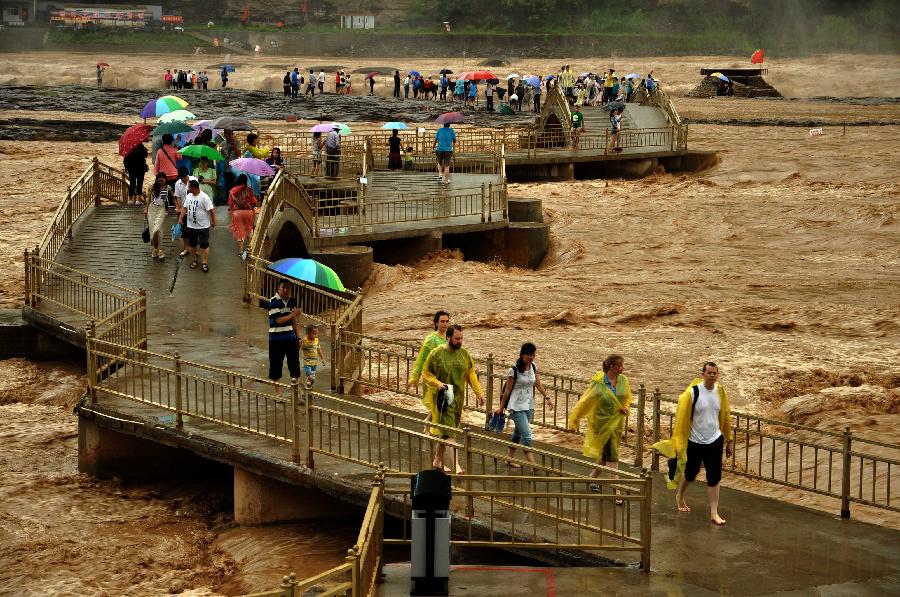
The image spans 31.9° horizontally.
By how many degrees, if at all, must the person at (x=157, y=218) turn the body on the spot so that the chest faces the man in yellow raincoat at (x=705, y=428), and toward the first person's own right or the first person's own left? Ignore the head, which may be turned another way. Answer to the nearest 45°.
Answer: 0° — they already face them

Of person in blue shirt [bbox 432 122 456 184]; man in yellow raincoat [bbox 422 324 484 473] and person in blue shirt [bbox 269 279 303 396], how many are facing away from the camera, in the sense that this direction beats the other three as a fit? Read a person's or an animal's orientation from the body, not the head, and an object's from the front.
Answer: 1

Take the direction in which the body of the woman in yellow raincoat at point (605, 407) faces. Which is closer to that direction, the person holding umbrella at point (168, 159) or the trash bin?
the trash bin

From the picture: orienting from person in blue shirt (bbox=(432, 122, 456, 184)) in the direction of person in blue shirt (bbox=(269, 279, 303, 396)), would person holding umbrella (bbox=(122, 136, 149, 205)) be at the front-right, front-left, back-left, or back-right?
front-right

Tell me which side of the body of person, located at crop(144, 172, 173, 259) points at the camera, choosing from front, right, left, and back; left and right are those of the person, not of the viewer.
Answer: front

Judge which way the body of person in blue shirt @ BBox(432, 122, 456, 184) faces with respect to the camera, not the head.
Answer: away from the camera

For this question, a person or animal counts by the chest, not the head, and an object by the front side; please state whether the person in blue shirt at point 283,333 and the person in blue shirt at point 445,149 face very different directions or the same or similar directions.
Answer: very different directions

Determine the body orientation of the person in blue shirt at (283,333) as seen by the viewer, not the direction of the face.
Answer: toward the camera

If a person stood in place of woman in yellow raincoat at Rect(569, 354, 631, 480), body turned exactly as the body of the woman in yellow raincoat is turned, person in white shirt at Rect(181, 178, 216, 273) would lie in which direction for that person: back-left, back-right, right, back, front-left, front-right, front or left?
back

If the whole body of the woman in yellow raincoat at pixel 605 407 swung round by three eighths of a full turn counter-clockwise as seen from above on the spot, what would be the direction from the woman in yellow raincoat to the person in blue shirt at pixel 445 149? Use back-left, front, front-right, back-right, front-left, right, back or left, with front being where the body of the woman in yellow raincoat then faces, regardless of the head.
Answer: front

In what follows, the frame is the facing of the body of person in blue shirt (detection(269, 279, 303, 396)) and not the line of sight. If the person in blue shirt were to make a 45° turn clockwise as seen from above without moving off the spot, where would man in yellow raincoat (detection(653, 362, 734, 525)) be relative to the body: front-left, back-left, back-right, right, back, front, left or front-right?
left

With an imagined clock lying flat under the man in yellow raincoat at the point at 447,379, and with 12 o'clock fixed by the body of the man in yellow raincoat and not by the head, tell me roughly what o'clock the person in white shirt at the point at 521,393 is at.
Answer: The person in white shirt is roughly at 10 o'clock from the man in yellow raincoat.

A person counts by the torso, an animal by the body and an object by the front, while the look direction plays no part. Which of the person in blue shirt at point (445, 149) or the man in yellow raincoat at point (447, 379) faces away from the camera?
the person in blue shirt

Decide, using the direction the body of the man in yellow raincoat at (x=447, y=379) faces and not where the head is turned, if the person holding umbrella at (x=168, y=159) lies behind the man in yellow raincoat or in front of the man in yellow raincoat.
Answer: behind

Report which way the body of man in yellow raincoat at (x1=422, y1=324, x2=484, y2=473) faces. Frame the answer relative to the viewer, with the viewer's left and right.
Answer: facing the viewer and to the right of the viewer

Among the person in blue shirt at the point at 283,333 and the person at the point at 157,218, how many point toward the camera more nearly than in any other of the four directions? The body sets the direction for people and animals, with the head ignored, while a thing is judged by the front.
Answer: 2
